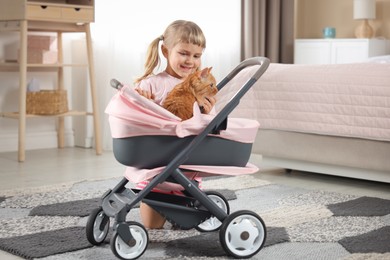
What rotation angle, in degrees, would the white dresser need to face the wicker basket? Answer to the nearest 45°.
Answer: approximately 45° to its right

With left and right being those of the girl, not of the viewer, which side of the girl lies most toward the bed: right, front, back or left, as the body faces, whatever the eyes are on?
left

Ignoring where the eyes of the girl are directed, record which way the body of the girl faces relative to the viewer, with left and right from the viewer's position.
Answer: facing the viewer and to the right of the viewer

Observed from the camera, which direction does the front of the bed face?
facing the viewer and to the left of the viewer

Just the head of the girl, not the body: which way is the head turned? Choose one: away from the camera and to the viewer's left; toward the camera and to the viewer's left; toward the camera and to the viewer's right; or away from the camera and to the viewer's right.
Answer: toward the camera and to the viewer's right

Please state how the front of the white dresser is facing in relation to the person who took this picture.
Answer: facing the viewer

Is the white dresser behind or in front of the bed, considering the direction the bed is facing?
behind

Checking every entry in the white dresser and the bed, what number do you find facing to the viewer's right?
0
